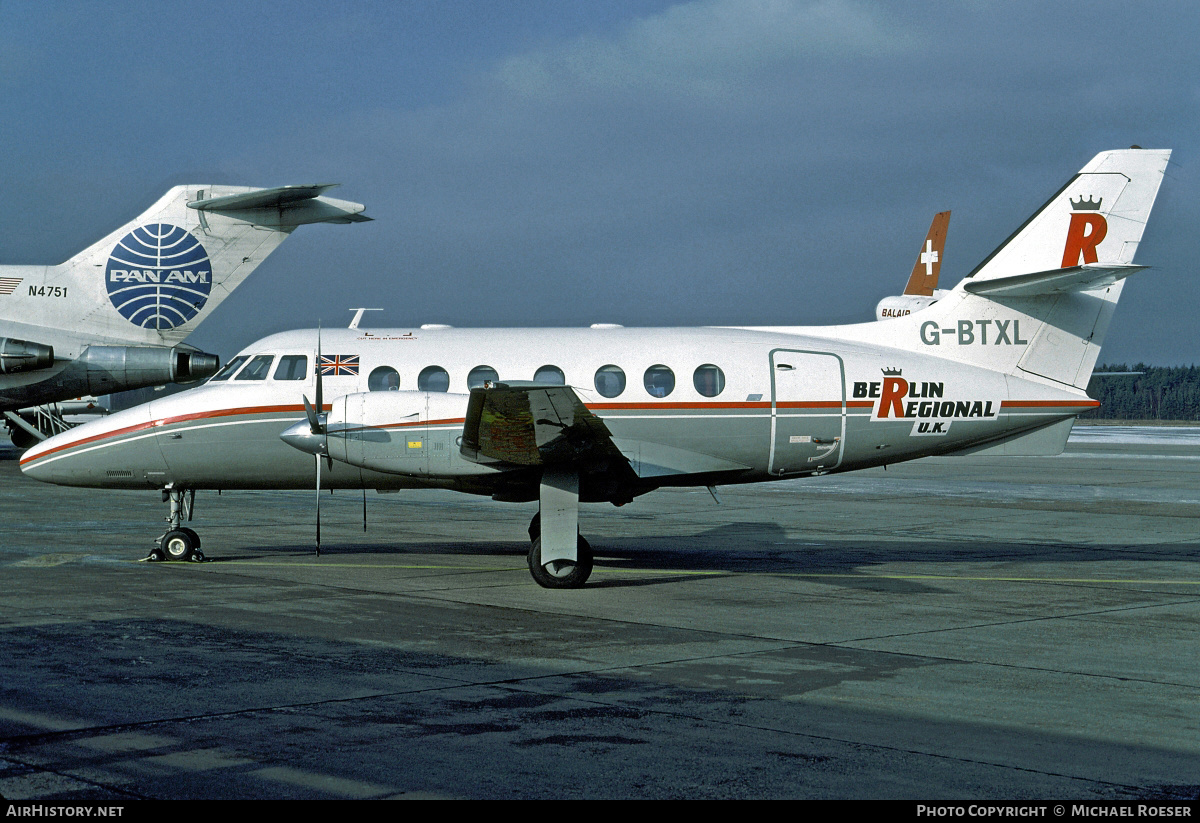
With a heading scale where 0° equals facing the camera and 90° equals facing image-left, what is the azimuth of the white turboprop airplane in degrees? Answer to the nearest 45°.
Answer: approximately 90°
